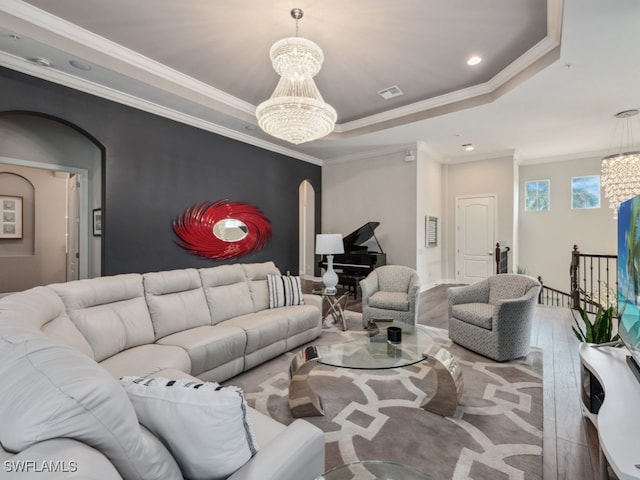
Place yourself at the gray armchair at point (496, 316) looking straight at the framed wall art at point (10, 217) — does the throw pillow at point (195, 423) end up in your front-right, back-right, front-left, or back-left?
front-left

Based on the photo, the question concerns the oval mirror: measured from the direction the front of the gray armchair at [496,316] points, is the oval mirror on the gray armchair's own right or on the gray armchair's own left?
on the gray armchair's own right

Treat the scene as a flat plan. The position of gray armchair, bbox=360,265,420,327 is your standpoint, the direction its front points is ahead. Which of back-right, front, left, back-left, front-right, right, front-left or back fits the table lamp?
right

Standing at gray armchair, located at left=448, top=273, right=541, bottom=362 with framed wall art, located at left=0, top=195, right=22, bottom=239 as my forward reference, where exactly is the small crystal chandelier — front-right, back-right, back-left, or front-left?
back-right

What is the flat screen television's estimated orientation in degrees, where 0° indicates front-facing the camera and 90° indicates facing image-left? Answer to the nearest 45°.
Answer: approximately 90°

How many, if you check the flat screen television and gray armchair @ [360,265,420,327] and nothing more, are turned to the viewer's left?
1

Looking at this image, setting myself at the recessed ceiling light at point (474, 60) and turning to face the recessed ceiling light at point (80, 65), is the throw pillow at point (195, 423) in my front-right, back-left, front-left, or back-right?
front-left

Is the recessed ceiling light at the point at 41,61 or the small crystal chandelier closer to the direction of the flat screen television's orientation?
the recessed ceiling light

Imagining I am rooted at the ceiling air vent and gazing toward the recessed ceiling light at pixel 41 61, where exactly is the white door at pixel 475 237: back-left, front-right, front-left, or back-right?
back-right

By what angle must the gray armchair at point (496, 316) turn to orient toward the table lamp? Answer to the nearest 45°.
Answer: approximately 45° to its right

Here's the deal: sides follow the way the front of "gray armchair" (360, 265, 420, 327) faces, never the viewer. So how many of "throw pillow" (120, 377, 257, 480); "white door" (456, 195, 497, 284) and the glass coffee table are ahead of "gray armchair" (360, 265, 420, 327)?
2

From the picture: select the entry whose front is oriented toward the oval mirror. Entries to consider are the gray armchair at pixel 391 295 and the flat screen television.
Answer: the flat screen television

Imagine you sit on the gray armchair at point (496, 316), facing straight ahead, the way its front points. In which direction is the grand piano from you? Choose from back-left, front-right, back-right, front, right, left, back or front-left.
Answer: right

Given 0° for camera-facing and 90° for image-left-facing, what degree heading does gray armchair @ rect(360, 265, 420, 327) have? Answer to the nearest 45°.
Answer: approximately 0°

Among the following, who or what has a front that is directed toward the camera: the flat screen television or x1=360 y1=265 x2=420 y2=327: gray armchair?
the gray armchair

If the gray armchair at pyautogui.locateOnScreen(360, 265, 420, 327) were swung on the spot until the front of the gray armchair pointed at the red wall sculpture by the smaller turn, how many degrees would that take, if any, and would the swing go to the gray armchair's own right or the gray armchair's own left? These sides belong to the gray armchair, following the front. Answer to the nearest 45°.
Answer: approximately 90° to the gray armchair's own right

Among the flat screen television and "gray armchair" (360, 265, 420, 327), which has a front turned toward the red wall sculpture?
the flat screen television

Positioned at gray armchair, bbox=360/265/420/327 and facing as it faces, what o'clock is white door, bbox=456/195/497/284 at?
The white door is roughly at 7 o'clock from the gray armchair.

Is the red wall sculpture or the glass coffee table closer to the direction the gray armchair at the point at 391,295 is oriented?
the glass coffee table
